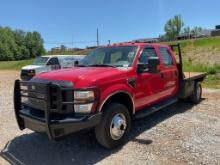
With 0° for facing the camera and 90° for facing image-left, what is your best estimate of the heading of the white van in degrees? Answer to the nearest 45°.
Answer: approximately 45°
